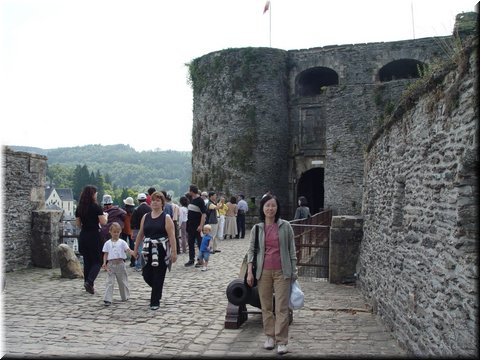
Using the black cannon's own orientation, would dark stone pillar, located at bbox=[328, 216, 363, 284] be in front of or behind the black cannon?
behind

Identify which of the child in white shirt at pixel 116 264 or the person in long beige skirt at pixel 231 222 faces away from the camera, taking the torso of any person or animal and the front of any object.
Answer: the person in long beige skirt

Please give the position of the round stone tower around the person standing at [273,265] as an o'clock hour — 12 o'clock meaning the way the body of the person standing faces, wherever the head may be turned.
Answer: The round stone tower is roughly at 6 o'clock from the person standing.

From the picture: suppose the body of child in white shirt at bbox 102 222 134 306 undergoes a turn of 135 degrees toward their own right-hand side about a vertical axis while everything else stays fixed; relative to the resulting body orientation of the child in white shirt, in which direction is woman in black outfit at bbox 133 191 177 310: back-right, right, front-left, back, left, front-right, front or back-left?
back

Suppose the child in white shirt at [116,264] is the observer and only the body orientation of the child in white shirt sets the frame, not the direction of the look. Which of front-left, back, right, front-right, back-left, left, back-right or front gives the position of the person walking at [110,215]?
back

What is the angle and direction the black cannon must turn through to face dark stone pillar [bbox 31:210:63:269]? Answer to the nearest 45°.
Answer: approximately 90° to its right

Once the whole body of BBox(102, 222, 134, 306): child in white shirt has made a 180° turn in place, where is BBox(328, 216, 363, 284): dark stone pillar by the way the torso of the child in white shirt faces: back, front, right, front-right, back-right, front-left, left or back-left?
right
